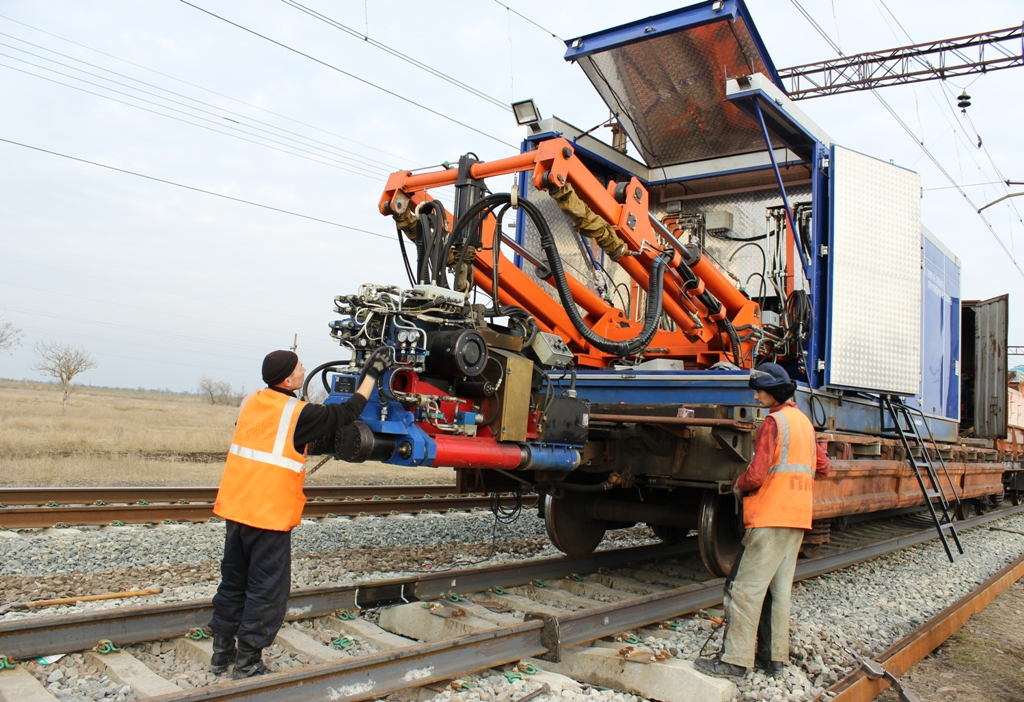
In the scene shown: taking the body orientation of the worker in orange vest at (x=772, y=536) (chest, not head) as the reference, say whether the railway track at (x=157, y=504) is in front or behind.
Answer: in front

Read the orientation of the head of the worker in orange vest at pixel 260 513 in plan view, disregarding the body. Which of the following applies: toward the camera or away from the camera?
away from the camera

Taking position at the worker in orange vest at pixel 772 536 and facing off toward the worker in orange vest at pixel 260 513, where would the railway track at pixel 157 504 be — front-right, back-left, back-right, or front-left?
front-right

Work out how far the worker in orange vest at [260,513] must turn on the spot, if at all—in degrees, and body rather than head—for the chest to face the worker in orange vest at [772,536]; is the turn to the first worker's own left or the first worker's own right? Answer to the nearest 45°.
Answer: approximately 45° to the first worker's own right

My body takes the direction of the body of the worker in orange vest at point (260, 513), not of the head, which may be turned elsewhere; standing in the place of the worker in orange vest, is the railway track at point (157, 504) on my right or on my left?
on my left

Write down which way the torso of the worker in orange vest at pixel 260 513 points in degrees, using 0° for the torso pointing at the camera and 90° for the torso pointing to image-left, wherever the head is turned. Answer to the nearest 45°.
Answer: approximately 225°
